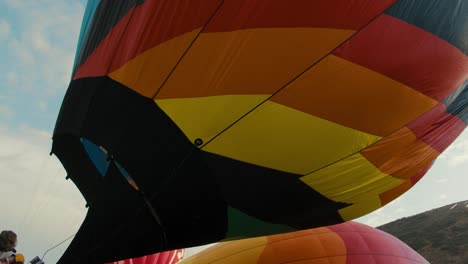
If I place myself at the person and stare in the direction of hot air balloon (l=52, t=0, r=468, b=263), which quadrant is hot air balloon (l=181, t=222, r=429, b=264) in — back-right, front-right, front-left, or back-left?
front-left

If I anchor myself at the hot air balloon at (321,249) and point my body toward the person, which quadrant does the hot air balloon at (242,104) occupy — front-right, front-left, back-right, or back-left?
front-left

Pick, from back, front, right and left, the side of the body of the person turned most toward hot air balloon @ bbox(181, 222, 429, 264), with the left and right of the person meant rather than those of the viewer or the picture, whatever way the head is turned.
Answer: front

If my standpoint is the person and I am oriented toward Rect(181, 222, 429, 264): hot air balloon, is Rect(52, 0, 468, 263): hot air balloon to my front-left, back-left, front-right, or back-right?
front-right

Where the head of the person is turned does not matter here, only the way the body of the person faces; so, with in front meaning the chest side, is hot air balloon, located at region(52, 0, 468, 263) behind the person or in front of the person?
in front
